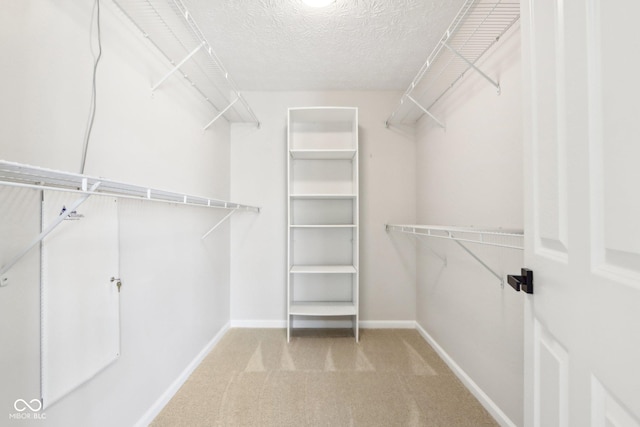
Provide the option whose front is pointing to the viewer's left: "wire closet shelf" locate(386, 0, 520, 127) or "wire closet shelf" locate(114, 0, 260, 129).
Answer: "wire closet shelf" locate(386, 0, 520, 127)

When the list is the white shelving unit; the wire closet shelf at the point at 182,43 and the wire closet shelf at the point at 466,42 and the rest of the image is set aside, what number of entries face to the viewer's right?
1

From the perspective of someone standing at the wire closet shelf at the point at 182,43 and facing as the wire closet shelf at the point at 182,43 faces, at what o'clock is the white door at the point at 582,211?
The white door is roughly at 2 o'clock from the wire closet shelf.

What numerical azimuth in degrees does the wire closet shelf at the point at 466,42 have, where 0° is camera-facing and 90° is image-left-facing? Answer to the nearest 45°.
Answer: approximately 90°

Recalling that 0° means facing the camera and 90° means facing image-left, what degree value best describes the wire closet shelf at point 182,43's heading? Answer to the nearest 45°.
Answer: approximately 270°

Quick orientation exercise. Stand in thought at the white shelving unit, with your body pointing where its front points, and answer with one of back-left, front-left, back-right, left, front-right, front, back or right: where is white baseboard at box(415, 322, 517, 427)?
front-left

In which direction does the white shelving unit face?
toward the camera

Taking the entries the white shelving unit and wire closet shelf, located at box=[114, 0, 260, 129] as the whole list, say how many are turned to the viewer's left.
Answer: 0

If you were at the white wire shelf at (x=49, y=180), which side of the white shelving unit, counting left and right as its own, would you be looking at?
front

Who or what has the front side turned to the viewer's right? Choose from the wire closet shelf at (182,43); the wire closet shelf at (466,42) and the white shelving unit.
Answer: the wire closet shelf at (182,43)

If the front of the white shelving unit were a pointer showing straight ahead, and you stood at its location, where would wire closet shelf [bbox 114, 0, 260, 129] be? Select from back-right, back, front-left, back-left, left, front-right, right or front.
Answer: front-right
